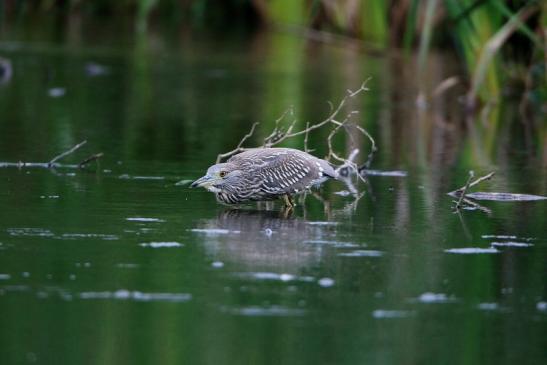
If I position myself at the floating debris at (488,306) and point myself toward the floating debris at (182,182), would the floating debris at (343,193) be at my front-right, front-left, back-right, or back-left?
front-right

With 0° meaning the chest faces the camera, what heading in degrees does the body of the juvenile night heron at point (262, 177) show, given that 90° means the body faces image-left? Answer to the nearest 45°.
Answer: approximately 90°

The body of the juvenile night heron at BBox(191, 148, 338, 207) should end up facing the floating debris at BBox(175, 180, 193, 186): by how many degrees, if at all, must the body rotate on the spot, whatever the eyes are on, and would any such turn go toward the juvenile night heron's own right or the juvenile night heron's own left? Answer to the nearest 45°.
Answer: approximately 45° to the juvenile night heron's own right

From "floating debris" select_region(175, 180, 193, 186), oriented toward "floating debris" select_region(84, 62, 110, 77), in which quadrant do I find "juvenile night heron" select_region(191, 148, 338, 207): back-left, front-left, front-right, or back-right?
back-right

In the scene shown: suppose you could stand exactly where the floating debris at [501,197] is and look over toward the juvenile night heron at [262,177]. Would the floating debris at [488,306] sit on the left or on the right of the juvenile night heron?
left

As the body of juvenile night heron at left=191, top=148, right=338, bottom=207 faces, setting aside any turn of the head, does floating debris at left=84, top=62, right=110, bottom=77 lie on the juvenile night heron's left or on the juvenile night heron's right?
on the juvenile night heron's right

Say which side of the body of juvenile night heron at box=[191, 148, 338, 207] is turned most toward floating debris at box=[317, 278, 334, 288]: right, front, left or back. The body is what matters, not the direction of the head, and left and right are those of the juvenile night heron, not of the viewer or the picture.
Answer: left

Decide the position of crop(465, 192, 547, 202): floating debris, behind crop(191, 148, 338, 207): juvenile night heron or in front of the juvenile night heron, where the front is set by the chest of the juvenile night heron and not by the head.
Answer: behind
